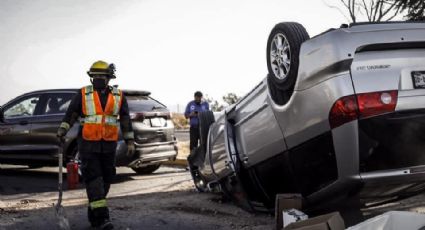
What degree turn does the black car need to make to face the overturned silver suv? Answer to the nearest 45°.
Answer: approximately 135° to its left

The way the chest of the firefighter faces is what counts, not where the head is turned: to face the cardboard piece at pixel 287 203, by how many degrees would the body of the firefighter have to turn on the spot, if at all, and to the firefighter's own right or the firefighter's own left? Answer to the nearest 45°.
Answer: approximately 45° to the firefighter's own left

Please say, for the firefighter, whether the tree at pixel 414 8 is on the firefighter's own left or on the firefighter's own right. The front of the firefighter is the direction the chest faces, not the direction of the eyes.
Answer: on the firefighter's own left

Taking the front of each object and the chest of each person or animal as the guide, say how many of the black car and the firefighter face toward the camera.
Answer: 1

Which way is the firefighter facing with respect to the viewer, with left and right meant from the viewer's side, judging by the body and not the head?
facing the viewer

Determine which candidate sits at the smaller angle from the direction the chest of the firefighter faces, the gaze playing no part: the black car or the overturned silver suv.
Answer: the overturned silver suv

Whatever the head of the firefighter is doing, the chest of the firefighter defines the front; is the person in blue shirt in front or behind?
behind

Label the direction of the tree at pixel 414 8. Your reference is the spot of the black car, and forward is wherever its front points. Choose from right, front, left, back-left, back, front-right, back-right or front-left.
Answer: back-right

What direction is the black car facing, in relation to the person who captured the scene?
facing away from the viewer and to the left of the viewer

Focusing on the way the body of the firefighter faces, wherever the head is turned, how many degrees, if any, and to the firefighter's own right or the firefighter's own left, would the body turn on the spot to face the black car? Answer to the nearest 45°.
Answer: approximately 180°
